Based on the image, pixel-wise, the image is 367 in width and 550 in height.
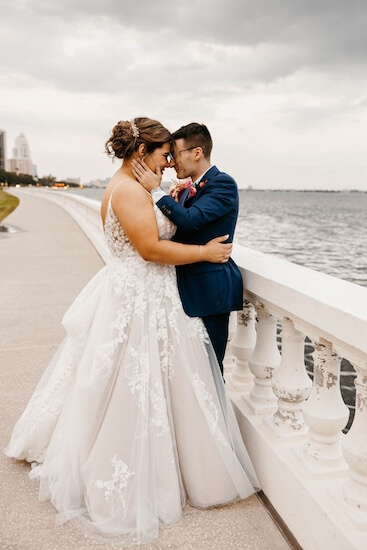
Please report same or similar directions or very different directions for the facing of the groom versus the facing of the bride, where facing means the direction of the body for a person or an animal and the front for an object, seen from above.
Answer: very different directions

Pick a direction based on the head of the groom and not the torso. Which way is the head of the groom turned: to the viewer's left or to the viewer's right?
to the viewer's left

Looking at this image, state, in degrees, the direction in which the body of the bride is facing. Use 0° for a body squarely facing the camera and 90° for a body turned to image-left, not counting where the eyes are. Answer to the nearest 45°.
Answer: approximately 270°

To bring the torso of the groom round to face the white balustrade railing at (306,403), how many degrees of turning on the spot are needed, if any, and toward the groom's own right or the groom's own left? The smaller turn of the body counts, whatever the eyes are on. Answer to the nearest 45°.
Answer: approximately 135° to the groom's own left

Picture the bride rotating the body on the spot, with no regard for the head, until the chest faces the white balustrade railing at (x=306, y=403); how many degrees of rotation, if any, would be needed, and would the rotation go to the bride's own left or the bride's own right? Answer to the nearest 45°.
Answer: approximately 45° to the bride's own right

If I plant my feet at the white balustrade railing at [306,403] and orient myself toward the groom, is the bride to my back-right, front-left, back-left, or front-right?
front-left

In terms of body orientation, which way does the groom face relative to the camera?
to the viewer's left

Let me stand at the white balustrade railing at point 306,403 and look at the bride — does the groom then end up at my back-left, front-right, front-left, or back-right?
front-right

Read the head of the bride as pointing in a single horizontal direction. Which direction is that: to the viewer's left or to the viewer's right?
to the viewer's right
